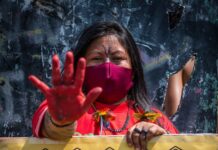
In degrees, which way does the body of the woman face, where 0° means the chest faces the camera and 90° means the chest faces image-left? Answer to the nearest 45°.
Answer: approximately 0°
